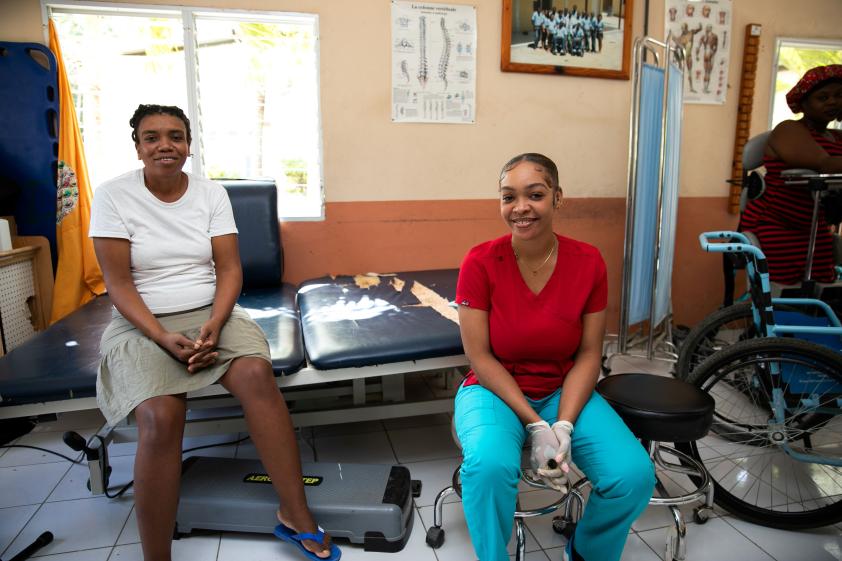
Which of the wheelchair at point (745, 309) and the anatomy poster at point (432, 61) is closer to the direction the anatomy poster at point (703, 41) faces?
the wheelchair

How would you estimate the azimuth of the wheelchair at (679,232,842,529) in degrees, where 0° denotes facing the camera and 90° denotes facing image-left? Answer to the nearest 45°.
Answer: approximately 270°

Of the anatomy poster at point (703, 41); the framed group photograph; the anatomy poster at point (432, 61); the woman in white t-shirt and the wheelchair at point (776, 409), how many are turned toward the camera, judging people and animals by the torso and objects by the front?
4

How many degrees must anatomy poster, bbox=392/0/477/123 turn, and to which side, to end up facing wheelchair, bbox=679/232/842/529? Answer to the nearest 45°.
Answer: approximately 45° to its left

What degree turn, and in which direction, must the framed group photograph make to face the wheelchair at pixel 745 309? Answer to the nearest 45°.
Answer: approximately 45° to its left

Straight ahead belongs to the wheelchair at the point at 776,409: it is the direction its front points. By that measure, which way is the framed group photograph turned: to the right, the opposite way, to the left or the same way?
to the right
